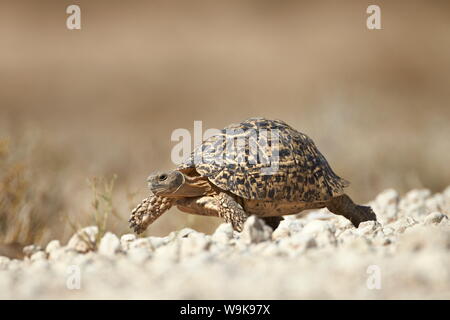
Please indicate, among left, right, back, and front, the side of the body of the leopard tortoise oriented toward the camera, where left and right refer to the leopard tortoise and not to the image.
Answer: left

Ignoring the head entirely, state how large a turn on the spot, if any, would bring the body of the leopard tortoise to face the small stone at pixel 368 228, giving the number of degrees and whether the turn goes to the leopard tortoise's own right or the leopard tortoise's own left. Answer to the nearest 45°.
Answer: approximately 135° to the leopard tortoise's own left

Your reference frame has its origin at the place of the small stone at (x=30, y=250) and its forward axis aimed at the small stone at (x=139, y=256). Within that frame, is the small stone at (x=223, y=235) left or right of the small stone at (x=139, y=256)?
left

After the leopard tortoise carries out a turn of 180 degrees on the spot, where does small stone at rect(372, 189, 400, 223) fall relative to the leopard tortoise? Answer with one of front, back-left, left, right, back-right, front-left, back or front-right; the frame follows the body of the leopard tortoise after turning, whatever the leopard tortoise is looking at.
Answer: front-left

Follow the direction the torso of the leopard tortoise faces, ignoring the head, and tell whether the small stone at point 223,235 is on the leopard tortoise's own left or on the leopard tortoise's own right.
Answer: on the leopard tortoise's own left

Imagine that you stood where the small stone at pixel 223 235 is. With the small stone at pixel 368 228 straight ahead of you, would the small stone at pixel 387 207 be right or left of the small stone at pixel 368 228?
left

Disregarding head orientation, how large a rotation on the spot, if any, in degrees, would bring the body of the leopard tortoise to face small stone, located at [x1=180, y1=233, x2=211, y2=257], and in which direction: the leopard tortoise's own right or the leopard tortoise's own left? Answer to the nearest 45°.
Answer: approximately 90° to the leopard tortoise's own left

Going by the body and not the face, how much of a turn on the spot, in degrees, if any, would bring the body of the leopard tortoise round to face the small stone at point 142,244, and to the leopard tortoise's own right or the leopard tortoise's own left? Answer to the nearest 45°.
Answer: approximately 45° to the leopard tortoise's own left
